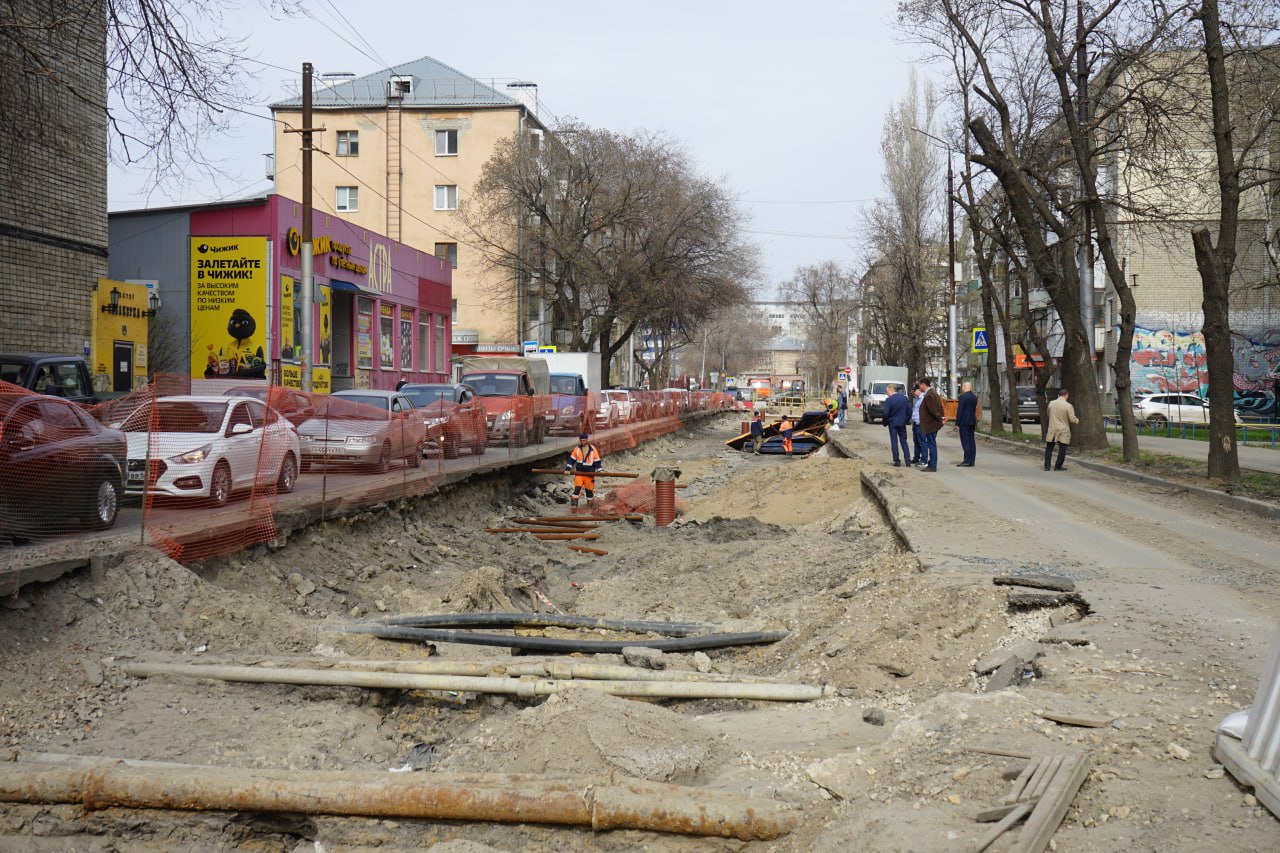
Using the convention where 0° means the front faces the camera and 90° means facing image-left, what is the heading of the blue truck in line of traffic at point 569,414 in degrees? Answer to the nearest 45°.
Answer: approximately 0°

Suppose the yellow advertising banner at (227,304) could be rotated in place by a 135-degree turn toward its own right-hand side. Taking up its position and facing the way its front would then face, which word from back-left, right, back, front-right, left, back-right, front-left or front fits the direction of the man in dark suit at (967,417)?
back

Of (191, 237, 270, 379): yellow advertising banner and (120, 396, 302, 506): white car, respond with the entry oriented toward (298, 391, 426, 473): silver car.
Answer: the yellow advertising banner

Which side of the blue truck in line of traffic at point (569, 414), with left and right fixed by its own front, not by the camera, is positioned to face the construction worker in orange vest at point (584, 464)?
front

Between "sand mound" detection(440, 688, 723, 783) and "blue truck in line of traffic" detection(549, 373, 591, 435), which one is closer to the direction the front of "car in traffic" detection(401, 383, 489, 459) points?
the sand mound

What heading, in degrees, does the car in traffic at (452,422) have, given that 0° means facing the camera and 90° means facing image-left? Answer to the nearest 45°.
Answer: approximately 45°

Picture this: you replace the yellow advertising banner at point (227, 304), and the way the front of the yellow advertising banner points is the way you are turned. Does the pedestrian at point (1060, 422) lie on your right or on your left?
on your left

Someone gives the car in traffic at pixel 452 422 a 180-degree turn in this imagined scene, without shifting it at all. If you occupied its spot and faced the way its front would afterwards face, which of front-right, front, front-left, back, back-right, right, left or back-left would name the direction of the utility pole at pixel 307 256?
left

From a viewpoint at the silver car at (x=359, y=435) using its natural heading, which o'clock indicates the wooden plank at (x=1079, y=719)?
The wooden plank is roughly at 10 o'clock from the silver car.

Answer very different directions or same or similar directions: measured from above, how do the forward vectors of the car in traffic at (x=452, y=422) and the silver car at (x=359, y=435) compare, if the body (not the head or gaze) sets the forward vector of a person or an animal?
same or similar directions

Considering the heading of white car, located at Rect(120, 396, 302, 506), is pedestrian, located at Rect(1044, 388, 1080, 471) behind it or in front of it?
behind

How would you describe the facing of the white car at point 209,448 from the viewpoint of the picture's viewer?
facing the viewer and to the left of the viewer

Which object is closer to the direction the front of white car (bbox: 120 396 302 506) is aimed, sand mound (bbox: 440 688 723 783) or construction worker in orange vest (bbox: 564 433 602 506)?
the sand mound

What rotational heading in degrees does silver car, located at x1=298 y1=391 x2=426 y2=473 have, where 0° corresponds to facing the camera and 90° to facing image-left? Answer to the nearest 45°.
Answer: approximately 45°

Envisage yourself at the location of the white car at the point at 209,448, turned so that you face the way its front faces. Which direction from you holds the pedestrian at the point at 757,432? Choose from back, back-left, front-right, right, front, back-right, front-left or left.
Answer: back

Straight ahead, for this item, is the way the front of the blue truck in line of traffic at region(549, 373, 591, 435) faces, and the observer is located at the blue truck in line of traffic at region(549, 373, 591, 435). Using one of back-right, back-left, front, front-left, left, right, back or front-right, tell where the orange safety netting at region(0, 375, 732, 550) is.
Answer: front
